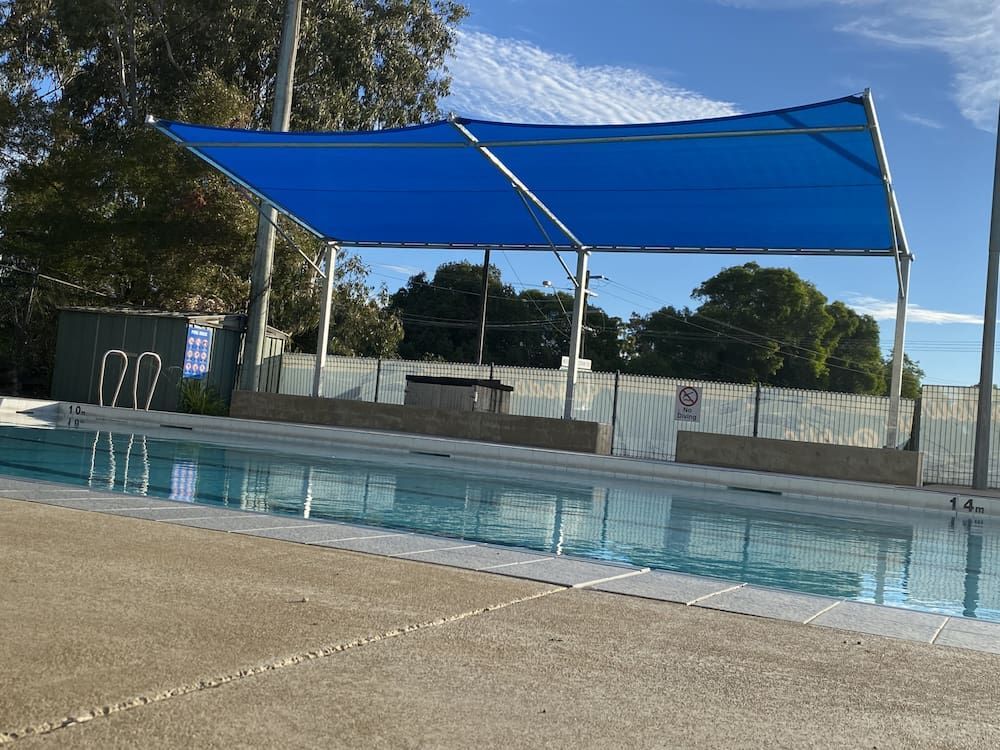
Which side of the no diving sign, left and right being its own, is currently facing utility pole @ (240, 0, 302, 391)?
right

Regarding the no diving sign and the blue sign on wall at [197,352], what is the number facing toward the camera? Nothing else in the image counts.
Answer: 2

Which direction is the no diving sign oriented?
toward the camera

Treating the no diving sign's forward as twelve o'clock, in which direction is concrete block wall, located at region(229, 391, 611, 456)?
The concrete block wall is roughly at 3 o'clock from the no diving sign.

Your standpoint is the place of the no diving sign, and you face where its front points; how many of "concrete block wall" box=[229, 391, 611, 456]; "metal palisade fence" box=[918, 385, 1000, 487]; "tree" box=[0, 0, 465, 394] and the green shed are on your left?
1

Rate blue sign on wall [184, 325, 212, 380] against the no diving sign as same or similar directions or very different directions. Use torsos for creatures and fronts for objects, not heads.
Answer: same or similar directions

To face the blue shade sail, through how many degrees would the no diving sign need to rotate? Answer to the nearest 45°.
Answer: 0° — it already faces it

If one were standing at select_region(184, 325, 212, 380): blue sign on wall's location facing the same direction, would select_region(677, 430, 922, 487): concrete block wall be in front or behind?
in front

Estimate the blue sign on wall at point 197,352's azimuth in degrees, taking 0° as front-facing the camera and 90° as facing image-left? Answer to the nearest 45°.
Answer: approximately 0°

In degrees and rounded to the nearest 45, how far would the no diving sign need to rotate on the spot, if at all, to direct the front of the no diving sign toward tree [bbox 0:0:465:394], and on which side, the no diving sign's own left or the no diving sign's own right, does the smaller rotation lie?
approximately 90° to the no diving sign's own right
